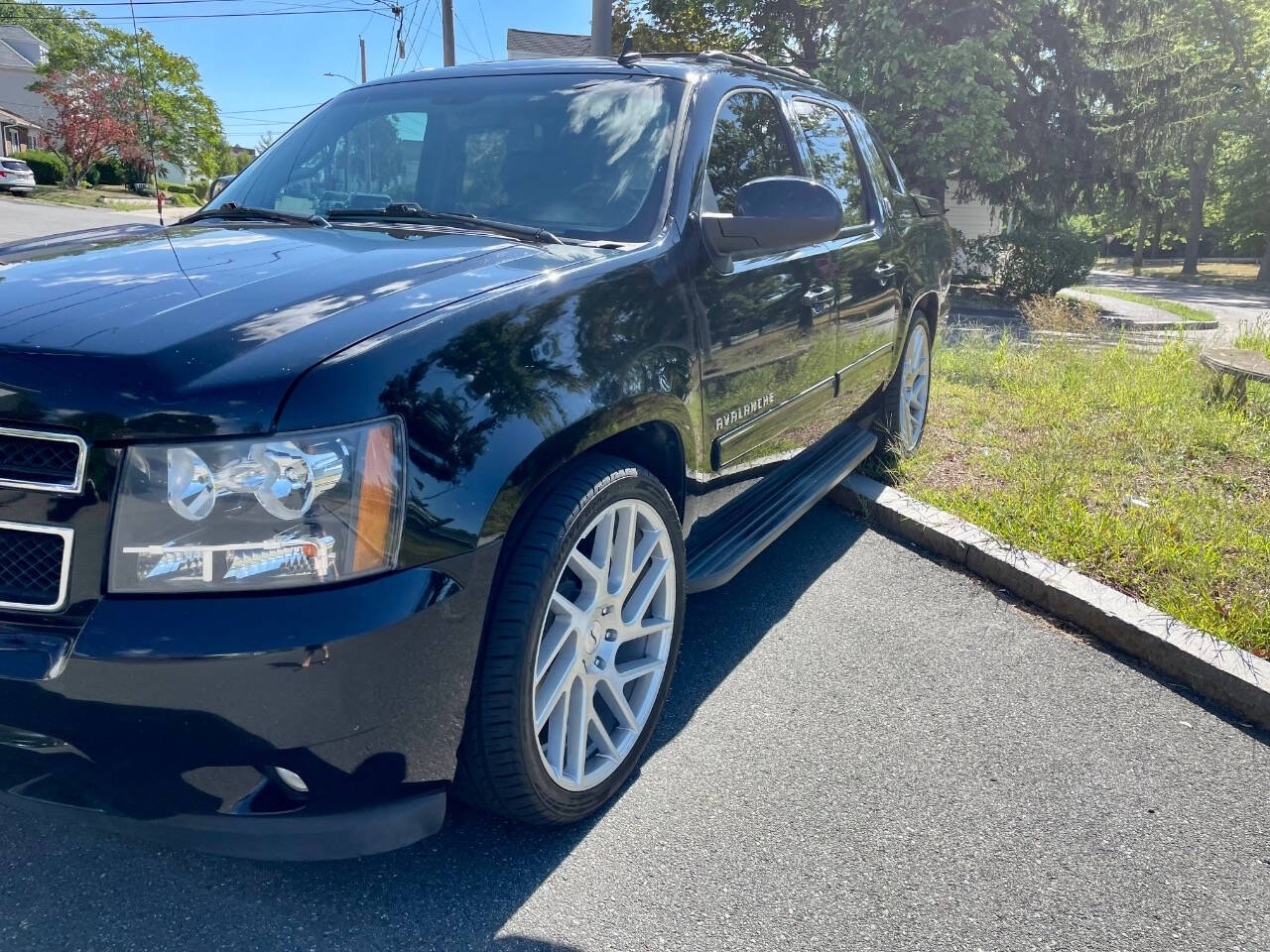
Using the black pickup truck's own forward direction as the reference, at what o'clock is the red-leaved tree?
The red-leaved tree is roughly at 4 o'clock from the black pickup truck.

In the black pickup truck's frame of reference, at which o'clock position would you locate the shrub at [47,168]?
The shrub is roughly at 4 o'clock from the black pickup truck.

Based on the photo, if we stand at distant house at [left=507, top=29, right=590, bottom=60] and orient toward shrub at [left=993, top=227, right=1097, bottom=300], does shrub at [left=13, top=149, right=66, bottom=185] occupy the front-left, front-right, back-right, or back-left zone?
back-right

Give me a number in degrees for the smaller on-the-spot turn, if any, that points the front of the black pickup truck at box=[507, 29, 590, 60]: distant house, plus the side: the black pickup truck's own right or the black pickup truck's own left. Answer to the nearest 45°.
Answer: approximately 135° to the black pickup truck's own right

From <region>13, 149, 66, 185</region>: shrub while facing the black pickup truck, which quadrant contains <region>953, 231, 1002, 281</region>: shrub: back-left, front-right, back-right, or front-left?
front-left

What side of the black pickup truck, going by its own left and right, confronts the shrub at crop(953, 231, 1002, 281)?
back

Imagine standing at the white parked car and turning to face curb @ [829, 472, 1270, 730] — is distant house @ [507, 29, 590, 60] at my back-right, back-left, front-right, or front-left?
front-left

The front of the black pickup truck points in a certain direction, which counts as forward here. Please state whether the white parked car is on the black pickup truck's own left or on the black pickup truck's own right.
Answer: on the black pickup truck's own right

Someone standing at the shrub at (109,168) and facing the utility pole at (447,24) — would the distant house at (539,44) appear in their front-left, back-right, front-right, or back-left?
front-left

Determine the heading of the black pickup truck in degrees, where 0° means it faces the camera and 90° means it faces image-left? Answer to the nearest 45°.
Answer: approximately 45°
